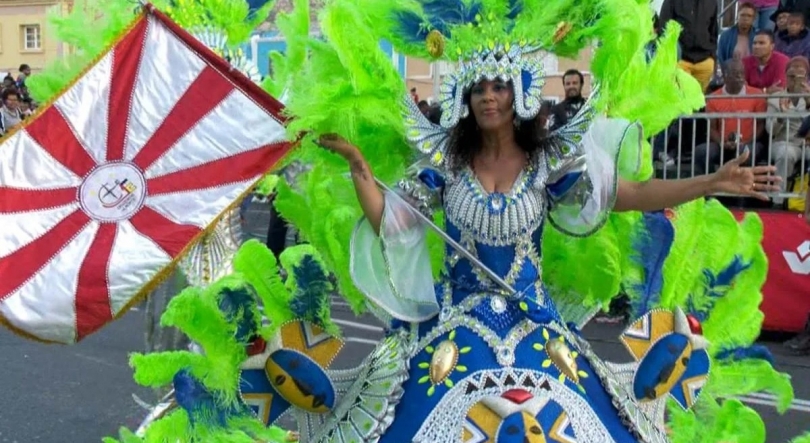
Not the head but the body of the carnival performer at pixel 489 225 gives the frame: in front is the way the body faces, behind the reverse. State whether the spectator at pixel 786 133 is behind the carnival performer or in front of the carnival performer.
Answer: behind

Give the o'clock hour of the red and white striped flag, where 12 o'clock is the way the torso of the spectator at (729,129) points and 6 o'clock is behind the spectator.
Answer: The red and white striped flag is roughly at 1 o'clock from the spectator.

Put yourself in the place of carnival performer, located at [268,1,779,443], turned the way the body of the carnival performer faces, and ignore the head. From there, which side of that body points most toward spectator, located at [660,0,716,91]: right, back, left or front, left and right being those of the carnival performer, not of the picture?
back

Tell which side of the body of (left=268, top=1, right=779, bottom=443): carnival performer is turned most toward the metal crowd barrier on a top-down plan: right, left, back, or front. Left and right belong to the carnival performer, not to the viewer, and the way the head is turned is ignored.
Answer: back

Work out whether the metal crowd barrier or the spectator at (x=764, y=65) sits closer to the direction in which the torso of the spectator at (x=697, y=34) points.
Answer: the metal crowd barrier

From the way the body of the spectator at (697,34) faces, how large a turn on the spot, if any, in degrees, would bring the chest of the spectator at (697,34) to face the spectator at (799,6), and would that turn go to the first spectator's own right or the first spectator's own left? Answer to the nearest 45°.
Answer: approximately 135° to the first spectator's own left
